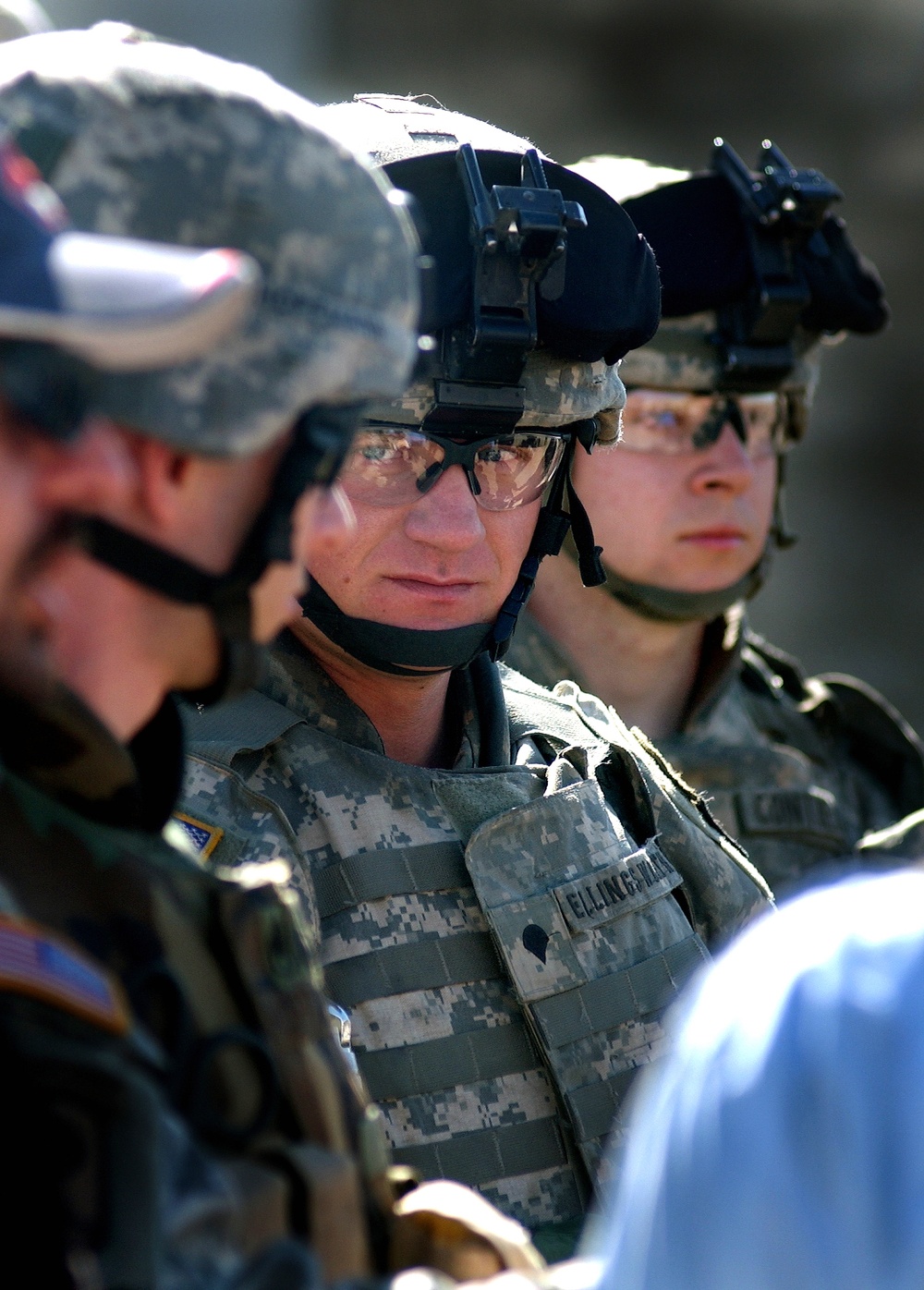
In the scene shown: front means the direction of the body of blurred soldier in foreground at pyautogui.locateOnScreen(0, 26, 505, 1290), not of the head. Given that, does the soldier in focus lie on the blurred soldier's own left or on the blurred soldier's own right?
on the blurred soldier's own left

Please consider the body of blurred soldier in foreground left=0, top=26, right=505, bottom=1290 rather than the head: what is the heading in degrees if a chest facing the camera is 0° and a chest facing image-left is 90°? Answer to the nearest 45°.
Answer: approximately 270°

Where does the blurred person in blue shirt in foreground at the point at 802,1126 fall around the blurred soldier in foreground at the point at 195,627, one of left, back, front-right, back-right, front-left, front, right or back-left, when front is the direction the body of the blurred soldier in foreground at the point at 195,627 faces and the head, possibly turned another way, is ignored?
front-right

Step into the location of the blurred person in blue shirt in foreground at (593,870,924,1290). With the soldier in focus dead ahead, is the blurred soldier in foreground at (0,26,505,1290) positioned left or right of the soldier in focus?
left
